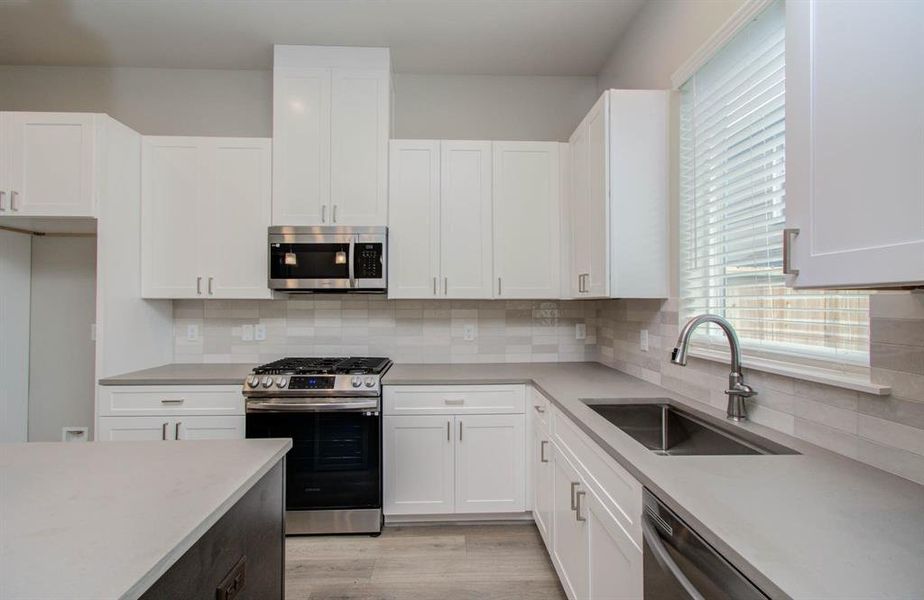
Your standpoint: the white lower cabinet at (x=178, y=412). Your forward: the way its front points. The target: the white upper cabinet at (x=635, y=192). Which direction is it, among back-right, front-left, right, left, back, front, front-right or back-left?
front-left

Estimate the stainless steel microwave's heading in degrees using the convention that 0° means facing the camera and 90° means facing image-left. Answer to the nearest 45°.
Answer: approximately 0°

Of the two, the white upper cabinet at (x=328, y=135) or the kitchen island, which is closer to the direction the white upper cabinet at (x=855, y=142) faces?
the kitchen island

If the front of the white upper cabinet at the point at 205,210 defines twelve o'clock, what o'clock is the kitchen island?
The kitchen island is roughly at 12 o'clock from the white upper cabinet.

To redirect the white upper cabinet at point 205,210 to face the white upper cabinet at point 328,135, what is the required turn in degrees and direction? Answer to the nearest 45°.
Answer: approximately 45° to its left

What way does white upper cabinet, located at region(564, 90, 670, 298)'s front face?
to the viewer's left

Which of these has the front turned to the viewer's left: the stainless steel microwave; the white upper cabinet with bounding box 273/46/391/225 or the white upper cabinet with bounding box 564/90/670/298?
the white upper cabinet with bounding box 564/90/670/298

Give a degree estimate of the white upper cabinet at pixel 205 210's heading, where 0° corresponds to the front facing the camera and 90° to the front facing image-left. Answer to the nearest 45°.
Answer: approximately 0°

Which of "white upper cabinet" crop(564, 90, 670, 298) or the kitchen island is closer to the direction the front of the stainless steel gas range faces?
the kitchen island

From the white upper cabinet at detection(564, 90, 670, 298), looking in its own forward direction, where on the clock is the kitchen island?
The kitchen island is roughly at 10 o'clock from the white upper cabinet.
